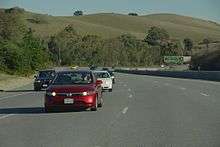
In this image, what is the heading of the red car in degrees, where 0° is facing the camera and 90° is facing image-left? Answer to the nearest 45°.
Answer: approximately 0°
